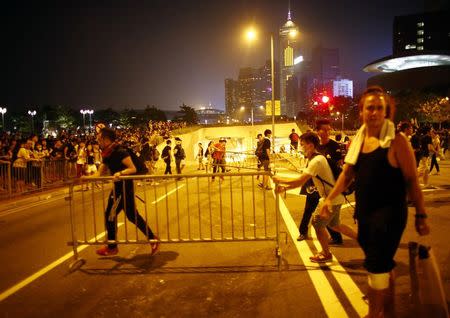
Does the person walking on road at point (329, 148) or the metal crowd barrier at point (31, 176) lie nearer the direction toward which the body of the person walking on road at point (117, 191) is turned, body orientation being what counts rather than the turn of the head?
the metal crowd barrier

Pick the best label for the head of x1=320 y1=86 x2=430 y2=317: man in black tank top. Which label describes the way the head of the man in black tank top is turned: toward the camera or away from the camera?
toward the camera

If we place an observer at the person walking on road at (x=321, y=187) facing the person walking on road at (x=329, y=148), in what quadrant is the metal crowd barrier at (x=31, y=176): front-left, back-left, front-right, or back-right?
front-left

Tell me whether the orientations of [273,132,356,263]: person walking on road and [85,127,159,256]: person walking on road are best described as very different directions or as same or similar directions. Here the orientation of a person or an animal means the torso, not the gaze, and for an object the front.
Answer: same or similar directions

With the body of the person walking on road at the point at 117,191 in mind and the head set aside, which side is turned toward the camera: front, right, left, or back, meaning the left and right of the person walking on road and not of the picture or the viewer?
left

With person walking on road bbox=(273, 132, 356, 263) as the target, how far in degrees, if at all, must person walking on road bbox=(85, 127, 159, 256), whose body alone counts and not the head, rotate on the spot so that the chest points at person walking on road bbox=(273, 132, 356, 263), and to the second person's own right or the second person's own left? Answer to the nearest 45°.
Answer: approximately 135° to the second person's own left

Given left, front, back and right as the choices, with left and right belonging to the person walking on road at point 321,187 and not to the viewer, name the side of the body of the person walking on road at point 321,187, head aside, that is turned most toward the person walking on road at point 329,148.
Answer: right

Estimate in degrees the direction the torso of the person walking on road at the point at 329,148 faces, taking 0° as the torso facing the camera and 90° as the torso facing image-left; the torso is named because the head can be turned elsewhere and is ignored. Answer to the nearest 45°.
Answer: approximately 45°

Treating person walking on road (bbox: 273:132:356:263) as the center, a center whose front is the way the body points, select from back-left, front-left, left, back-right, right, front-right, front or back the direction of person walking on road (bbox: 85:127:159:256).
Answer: front

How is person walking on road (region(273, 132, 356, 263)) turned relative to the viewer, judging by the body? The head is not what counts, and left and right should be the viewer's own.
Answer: facing to the left of the viewer

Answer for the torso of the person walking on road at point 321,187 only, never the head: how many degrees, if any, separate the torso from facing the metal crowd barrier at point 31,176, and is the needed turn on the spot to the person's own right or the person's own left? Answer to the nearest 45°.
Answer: approximately 45° to the person's own right
